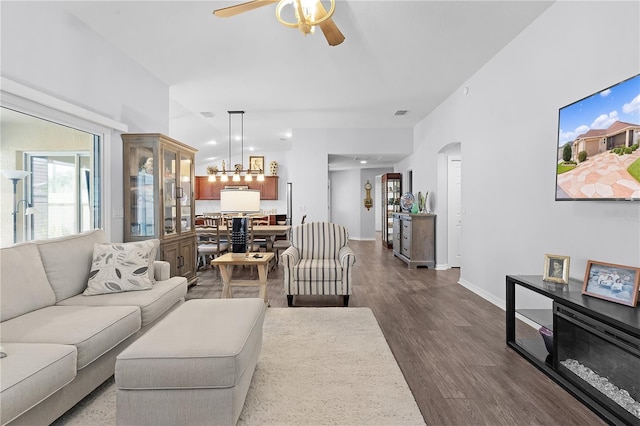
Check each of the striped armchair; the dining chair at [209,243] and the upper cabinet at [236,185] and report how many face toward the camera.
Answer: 2

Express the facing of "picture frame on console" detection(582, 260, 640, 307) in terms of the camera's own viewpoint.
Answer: facing the viewer and to the left of the viewer

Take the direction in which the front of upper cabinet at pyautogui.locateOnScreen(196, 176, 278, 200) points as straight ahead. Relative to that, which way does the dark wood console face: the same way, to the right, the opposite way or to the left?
to the right

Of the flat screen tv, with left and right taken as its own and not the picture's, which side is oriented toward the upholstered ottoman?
front

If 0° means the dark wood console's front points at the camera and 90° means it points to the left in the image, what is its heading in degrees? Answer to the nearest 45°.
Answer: approximately 45°

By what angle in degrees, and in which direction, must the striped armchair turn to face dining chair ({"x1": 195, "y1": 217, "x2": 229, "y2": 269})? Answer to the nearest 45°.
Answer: approximately 135° to its right

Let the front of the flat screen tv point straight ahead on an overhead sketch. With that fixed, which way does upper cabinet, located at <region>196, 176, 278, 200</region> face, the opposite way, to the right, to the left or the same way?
to the left

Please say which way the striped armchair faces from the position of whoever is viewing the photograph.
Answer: facing the viewer

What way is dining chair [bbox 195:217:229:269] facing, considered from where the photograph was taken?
facing away from the viewer and to the right of the viewer

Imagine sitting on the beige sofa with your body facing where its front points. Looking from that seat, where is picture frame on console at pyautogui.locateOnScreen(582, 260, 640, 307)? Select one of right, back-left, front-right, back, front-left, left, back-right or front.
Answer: front

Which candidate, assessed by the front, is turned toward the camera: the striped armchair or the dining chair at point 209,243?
the striped armchair

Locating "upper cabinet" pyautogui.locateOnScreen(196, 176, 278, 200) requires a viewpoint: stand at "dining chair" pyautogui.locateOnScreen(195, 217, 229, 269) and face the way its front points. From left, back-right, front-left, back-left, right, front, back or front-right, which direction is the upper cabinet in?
front-left

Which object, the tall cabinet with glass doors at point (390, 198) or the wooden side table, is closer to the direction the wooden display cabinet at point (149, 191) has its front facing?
the wooden side table

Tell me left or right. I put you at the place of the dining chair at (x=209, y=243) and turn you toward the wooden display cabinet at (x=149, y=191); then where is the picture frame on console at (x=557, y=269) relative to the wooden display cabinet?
left

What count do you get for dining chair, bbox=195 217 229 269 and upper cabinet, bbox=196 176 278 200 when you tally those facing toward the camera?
1

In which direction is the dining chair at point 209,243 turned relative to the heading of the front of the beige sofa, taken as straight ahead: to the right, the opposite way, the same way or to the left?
to the left

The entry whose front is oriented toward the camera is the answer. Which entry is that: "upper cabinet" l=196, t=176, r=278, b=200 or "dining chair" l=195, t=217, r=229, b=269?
the upper cabinet

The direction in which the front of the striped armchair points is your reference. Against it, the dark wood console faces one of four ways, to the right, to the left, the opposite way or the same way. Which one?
to the right

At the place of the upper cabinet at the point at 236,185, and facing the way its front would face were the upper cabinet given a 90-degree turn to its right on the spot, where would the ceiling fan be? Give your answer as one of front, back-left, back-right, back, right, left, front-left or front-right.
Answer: left

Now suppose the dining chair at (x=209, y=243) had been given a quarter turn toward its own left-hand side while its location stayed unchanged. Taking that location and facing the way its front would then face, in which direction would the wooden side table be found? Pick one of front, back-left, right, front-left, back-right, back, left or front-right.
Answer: back-left

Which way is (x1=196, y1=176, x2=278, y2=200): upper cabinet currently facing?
toward the camera
